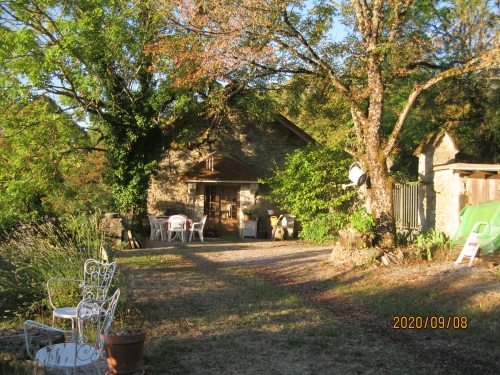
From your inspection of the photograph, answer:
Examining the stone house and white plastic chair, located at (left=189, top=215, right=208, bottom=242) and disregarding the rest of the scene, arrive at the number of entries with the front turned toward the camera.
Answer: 1

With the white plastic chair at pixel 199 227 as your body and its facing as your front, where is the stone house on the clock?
The stone house is roughly at 4 o'clock from the white plastic chair.

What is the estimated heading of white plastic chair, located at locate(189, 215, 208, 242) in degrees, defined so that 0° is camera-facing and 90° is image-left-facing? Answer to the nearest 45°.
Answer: approximately 90°

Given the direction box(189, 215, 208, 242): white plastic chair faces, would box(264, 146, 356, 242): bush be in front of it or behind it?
behind

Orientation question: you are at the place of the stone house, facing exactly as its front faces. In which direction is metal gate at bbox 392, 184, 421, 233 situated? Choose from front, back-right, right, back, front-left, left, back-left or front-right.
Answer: front-left

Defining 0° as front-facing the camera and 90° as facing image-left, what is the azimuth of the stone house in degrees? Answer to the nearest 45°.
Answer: approximately 0°

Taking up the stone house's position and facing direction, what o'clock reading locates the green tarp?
The green tarp is roughly at 11 o'clock from the stone house.

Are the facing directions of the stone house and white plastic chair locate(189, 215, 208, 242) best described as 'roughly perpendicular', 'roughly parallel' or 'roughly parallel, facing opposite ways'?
roughly perpendicular
